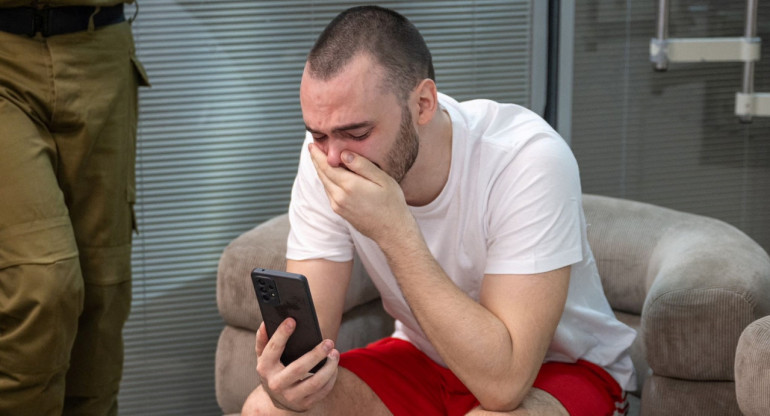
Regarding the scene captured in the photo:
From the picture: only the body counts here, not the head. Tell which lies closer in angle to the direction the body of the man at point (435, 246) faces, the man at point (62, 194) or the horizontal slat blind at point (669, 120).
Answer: the man

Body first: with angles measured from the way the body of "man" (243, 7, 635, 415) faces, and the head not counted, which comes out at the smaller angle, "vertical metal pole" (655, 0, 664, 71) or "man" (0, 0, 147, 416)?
the man

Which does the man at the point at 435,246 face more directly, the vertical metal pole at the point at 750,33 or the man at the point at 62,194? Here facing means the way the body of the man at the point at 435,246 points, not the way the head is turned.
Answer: the man

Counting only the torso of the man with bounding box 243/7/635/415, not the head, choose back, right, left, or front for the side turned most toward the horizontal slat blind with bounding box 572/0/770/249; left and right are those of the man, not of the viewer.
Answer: back

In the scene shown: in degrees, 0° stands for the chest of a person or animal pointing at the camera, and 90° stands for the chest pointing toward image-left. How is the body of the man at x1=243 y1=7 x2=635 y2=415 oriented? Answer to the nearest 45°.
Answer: approximately 45°

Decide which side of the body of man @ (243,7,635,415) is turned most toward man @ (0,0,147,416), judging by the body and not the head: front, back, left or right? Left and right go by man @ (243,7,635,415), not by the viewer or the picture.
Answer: right

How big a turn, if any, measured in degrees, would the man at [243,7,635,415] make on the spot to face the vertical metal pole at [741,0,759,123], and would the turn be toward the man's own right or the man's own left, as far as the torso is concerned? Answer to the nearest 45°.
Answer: approximately 180°
